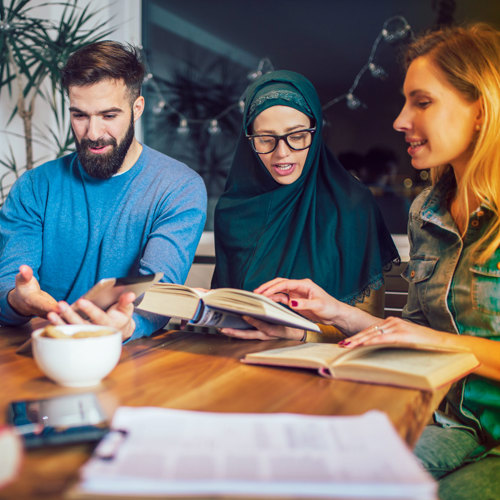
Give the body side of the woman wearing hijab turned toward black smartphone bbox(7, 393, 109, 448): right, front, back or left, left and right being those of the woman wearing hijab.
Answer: front

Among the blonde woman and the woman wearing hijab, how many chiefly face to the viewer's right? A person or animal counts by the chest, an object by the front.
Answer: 0

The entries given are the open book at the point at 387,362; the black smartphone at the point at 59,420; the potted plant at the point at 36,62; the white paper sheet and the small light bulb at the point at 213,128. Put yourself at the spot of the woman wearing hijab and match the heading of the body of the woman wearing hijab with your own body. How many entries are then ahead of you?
3

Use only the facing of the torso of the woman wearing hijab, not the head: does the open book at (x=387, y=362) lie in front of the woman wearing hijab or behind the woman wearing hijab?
in front

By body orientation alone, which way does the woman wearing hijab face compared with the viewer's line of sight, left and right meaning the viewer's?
facing the viewer

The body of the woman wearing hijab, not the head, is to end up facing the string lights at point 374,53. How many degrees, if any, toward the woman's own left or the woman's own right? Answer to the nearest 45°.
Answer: approximately 180°

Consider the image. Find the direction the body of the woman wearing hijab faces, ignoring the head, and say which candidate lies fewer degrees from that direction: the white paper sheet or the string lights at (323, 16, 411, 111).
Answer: the white paper sheet

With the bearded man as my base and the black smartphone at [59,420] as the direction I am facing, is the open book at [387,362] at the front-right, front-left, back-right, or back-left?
front-left

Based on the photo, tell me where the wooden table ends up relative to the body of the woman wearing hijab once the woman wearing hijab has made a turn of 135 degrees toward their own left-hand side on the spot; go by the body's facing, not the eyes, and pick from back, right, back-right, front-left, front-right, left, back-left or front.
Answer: back-right

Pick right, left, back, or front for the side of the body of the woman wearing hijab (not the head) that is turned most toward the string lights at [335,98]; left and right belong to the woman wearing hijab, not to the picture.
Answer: back

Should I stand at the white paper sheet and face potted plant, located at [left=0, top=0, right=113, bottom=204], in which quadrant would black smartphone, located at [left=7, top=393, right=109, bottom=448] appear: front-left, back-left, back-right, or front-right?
front-left

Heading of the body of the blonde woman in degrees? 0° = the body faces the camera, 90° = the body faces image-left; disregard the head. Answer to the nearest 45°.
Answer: approximately 45°

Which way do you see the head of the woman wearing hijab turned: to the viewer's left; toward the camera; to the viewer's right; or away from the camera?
toward the camera

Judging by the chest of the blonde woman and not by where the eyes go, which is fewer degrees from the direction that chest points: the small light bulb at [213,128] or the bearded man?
the bearded man

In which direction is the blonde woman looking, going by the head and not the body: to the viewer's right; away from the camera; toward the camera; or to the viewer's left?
to the viewer's left

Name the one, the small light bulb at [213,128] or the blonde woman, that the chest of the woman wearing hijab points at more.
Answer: the blonde woman

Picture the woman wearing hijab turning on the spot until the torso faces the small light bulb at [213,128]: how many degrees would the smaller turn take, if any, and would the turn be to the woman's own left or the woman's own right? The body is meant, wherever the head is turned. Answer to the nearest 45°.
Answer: approximately 180°
